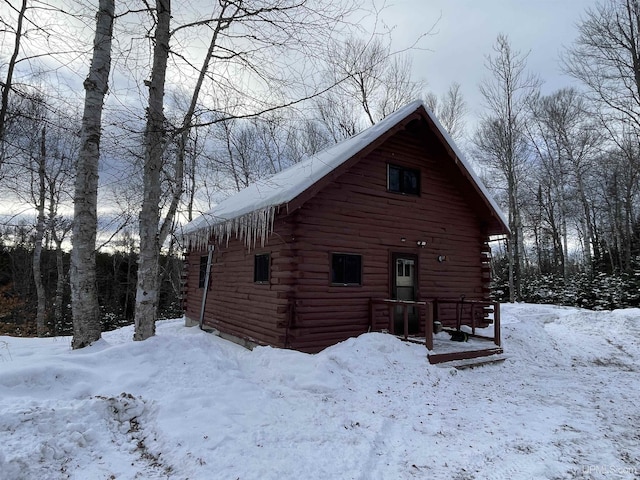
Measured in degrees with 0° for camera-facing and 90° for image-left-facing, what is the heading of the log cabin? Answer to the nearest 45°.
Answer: approximately 315°

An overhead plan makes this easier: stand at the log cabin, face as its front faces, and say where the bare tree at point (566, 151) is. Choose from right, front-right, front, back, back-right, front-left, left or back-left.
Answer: left

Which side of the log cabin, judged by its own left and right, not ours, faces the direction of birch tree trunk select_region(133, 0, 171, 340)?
right
